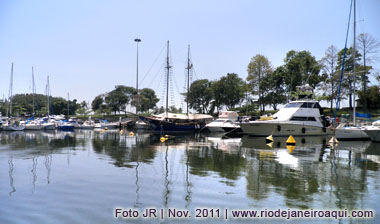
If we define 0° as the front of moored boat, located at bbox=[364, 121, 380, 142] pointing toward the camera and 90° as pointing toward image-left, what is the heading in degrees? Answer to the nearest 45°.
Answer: approximately 45°

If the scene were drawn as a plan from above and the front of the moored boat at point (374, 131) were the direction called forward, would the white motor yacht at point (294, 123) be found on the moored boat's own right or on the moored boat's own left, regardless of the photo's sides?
on the moored boat's own right
